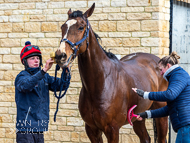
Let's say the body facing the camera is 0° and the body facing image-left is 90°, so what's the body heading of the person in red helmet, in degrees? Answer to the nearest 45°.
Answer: approximately 315°

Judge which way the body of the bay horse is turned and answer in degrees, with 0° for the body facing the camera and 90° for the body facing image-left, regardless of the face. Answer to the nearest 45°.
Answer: approximately 45°

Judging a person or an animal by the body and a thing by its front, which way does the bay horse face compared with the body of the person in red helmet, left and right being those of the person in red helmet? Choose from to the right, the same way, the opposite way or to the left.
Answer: to the right

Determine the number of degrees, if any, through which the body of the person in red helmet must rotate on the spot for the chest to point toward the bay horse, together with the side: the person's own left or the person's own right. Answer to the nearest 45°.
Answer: approximately 45° to the person's own left
